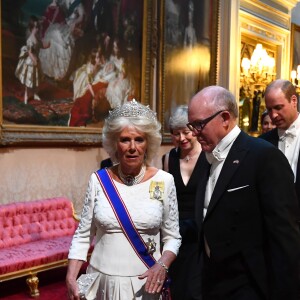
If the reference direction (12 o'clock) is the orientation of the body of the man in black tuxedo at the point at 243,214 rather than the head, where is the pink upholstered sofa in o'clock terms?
The pink upholstered sofa is roughly at 3 o'clock from the man in black tuxedo.

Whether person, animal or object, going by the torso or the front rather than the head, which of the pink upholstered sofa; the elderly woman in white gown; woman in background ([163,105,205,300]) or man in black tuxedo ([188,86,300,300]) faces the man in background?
the pink upholstered sofa

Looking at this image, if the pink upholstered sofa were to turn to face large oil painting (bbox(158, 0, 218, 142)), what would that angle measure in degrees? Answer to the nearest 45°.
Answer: approximately 90° to its left

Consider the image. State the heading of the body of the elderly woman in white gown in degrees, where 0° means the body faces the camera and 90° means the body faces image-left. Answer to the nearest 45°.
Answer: approximately 0°

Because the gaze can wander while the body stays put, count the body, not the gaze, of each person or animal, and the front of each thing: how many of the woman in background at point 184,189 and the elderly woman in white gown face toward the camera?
2

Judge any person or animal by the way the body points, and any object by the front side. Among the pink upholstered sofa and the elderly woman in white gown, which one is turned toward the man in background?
the pink upholstered sofa

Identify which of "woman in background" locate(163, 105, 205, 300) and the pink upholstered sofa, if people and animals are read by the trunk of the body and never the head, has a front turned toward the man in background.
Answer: the pink upholstered sofa

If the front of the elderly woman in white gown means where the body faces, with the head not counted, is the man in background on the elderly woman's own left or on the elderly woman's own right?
on the elderly woman's own left

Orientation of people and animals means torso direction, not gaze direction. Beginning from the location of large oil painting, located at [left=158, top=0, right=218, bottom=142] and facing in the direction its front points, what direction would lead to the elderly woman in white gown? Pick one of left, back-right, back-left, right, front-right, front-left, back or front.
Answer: front-right

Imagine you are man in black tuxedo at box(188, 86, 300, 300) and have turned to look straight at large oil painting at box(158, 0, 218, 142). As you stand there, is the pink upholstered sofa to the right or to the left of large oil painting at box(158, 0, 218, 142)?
left

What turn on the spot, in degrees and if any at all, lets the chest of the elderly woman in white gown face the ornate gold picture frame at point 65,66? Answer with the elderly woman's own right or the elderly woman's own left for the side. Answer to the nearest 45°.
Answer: approximately 180°

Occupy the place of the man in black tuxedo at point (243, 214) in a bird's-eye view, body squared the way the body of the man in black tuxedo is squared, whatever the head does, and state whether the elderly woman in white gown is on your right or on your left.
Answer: on your right
